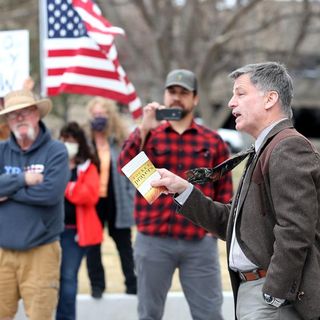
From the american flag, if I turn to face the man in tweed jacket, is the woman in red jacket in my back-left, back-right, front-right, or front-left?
front-right

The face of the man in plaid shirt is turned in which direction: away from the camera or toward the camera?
toward the camera

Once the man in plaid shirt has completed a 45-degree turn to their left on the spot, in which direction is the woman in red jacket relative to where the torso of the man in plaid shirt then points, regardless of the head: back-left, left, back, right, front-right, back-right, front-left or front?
back

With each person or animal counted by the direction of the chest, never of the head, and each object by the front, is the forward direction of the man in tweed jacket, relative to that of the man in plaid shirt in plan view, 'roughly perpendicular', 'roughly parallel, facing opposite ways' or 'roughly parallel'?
roughly perpendicular

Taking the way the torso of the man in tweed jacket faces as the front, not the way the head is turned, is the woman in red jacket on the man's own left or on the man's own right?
on the man's own right

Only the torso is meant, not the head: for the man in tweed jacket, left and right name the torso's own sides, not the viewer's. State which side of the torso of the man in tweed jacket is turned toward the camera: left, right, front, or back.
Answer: left

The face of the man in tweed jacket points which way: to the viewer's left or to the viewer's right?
to the viewer's left

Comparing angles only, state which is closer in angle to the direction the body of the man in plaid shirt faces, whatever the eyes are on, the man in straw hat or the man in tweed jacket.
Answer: the man in tweed jacket

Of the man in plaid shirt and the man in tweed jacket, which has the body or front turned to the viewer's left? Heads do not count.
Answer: the man in tweed jacket

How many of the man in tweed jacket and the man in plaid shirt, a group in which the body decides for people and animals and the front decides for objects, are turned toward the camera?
1

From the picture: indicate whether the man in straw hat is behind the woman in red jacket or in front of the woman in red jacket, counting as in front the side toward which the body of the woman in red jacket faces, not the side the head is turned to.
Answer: in front

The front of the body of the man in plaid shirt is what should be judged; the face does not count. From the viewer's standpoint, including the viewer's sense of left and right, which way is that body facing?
facing the viewer

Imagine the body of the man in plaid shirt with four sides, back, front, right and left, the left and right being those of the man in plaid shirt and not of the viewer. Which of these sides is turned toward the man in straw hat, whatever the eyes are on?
right

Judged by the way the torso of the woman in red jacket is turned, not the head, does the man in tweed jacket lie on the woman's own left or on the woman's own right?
on the woman's own left
